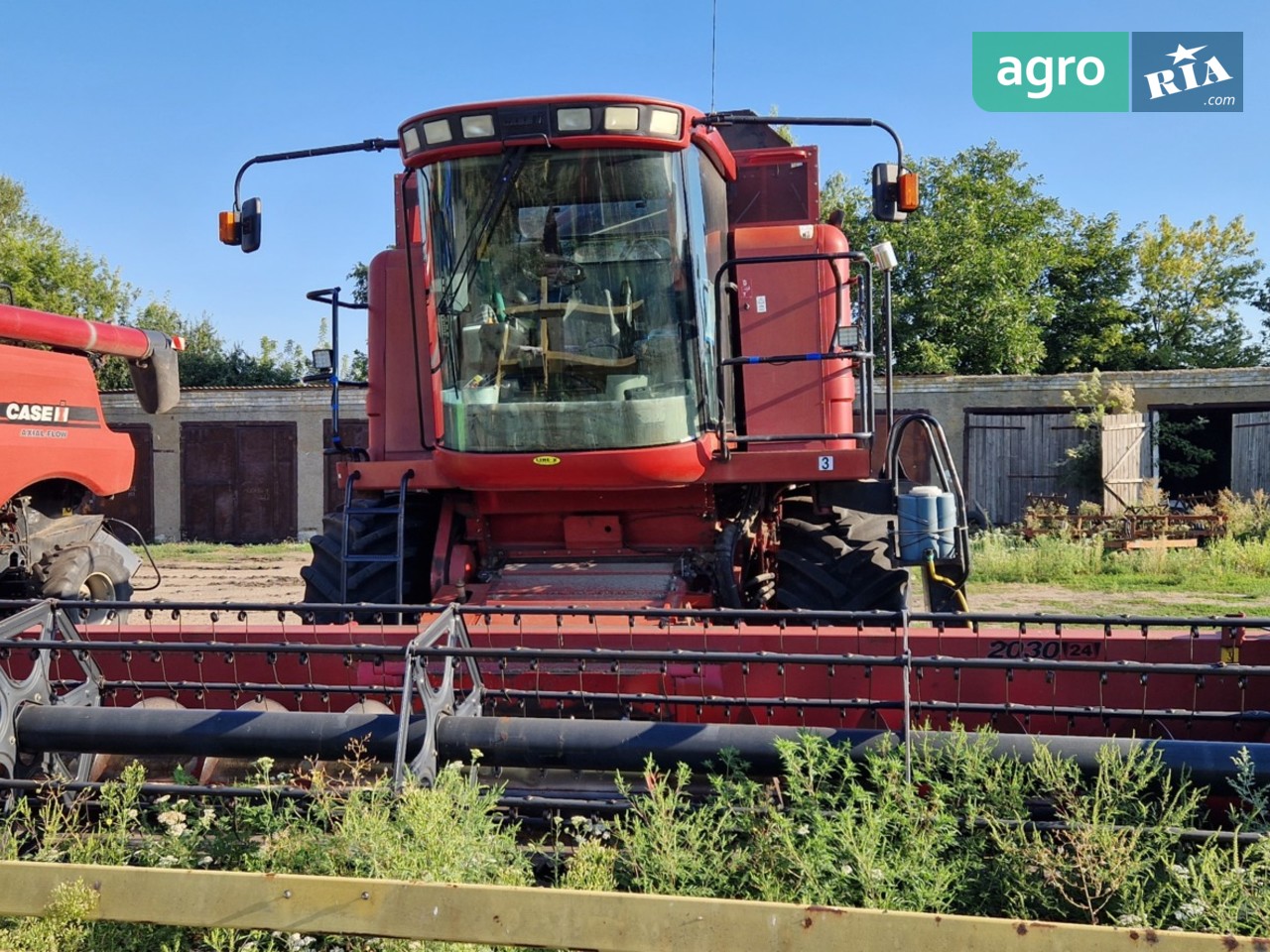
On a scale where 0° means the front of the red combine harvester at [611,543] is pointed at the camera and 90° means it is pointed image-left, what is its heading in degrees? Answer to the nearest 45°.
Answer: approximately 0°

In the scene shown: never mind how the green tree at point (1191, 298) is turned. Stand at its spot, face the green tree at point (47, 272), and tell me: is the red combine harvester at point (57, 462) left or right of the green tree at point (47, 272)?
left

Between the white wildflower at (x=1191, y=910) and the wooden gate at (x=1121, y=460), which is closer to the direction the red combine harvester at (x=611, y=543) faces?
the white wildflower

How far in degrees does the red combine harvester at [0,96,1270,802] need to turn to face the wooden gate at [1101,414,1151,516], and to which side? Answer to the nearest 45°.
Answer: approximately 135° to its left
